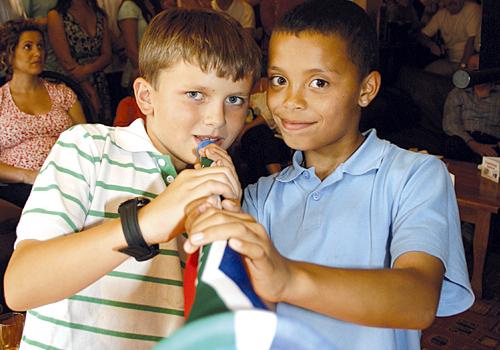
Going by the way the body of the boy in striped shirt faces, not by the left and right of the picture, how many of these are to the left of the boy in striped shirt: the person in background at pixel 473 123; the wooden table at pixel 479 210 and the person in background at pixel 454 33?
3

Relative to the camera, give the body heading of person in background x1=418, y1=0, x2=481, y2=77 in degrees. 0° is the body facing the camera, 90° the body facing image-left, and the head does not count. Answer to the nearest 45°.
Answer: approximately 45°

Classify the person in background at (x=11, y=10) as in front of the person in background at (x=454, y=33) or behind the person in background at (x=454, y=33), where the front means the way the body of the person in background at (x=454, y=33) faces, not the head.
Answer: in front

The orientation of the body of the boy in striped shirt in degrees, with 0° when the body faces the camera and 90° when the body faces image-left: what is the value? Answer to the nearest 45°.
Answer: approximately 315°

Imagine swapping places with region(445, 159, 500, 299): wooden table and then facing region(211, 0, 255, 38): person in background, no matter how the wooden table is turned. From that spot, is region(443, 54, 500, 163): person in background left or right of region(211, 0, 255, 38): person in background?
right

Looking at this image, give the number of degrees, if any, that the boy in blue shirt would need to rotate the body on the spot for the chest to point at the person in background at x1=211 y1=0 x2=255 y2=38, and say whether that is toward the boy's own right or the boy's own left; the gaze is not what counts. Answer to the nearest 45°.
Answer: approximately 135° to the boy's own right

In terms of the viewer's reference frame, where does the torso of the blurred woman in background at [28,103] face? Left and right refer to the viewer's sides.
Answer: facing the viewer and to the right of the viewer
